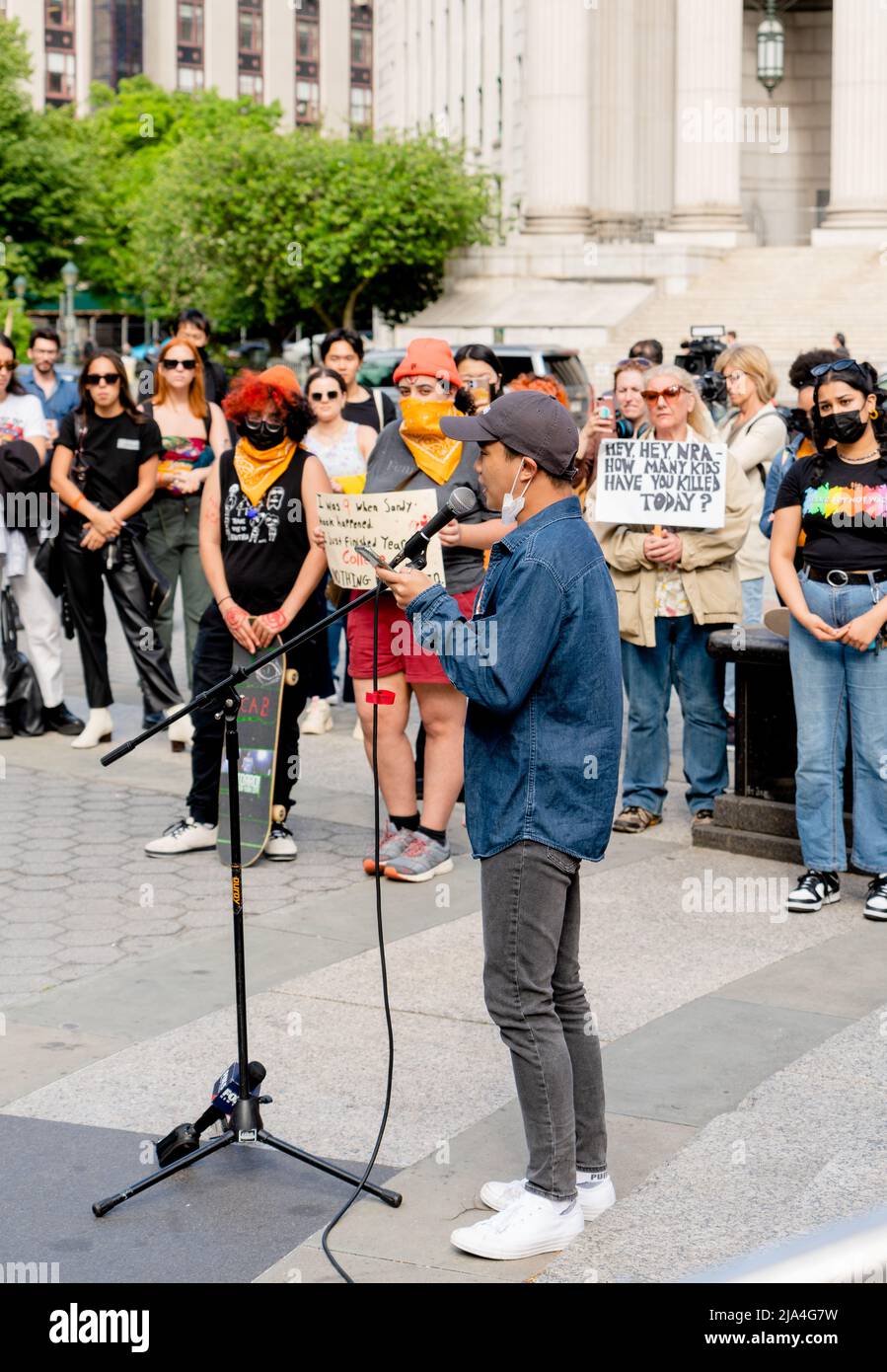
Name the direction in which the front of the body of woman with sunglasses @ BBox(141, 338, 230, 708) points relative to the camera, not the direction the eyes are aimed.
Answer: toward the camera

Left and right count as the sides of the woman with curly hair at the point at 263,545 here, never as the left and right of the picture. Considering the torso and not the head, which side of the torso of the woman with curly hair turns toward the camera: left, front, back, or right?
front

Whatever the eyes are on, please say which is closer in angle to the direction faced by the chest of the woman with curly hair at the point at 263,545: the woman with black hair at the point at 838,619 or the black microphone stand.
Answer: the black microphone stand

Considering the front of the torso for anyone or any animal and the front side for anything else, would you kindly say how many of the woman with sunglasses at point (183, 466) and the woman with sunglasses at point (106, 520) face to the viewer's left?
0

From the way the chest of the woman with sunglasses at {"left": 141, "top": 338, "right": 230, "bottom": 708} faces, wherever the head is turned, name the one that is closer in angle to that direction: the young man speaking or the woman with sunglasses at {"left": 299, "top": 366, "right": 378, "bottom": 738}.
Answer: the young man speaking

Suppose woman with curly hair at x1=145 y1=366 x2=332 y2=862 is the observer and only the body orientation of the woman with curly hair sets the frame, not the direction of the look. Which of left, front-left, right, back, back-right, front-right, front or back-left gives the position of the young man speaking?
front

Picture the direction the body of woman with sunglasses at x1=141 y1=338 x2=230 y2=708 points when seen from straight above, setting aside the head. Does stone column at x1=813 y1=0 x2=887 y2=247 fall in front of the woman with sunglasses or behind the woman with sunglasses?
behind

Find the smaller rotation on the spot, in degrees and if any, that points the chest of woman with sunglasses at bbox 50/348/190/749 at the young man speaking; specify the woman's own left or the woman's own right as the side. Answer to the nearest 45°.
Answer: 0° — they already face them

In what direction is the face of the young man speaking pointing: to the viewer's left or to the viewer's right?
to the viewer's left

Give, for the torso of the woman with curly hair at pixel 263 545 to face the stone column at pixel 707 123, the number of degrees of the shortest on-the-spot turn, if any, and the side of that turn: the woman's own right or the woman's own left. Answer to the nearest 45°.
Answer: approximately 180°

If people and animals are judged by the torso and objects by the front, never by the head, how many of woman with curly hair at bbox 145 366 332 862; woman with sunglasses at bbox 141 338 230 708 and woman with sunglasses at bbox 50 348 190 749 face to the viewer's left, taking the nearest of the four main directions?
0

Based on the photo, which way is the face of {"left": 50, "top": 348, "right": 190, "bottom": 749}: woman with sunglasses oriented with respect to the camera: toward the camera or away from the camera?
toward the camera

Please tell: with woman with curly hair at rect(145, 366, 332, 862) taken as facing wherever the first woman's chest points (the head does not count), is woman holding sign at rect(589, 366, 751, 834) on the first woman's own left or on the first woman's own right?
on the first woman's own left

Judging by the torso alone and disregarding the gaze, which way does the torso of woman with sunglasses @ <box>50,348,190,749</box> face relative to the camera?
toward the camera

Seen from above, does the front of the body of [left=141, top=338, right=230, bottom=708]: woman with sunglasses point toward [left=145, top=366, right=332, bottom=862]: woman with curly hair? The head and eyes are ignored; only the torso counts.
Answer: yes

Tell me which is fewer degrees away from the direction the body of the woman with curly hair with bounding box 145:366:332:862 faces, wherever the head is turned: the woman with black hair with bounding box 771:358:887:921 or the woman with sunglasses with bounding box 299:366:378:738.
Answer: the woman with black hair

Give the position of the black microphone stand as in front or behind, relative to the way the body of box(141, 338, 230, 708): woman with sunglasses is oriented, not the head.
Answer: in front

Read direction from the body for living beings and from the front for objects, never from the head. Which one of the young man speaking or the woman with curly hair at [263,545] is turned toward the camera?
the woman with curly hair

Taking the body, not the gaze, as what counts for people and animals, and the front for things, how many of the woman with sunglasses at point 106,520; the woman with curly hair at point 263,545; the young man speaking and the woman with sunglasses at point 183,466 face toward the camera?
3
